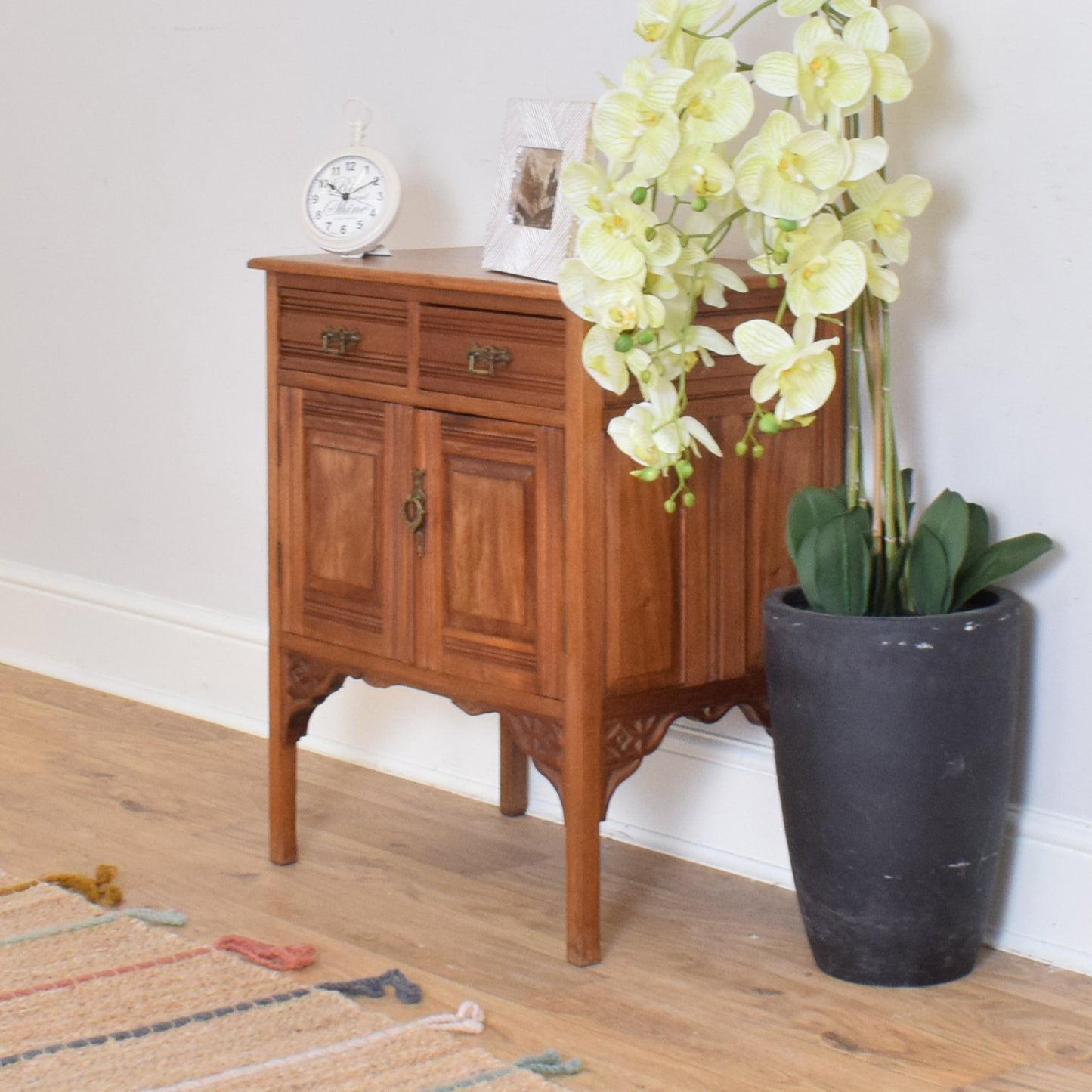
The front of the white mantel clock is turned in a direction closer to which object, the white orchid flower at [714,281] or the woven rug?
the woven rug

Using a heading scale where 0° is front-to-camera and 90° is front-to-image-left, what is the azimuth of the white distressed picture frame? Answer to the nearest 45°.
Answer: approximately 45°

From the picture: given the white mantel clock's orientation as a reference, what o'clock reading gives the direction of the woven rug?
The woven rug is roughly at 11 o'clock from the white mantel clock.

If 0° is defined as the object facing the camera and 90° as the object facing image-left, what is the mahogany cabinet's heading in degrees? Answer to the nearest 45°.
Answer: approximately 45°

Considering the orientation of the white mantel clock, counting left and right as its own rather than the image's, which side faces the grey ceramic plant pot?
left

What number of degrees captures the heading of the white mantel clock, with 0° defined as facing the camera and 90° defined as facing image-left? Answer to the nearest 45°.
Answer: approximately 45°

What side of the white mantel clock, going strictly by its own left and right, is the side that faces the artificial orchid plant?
left

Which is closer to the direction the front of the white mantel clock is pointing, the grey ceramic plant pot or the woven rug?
the woven rug
